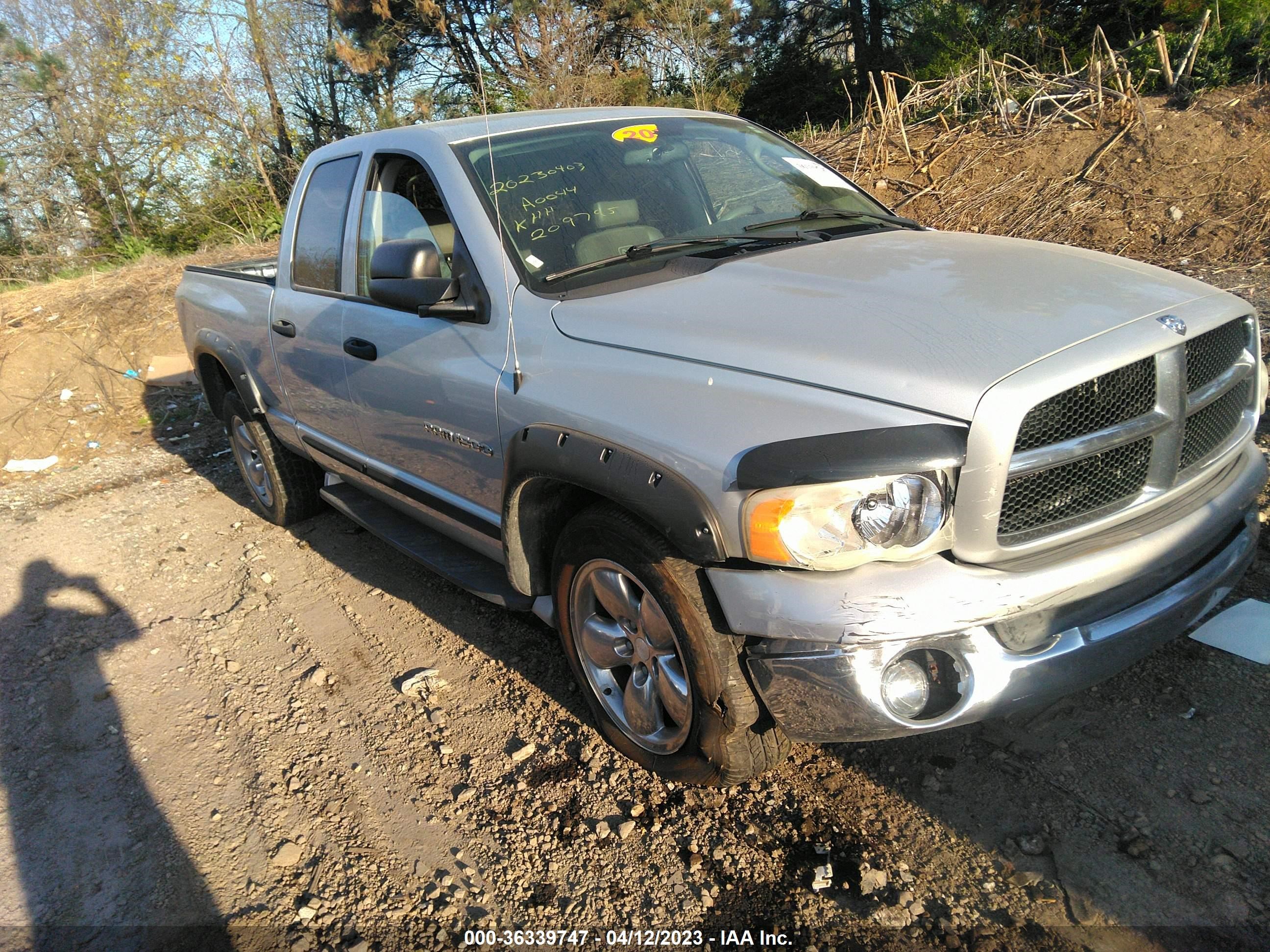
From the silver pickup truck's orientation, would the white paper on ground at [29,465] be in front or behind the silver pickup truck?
behind

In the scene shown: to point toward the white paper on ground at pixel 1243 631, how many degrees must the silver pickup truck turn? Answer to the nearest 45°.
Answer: approximately 45° to its left

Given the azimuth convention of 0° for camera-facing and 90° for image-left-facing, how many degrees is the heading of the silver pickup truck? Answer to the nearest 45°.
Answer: approximately 315°

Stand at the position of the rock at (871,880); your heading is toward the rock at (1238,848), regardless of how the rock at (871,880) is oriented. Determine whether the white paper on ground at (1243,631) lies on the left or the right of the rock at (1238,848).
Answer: left
